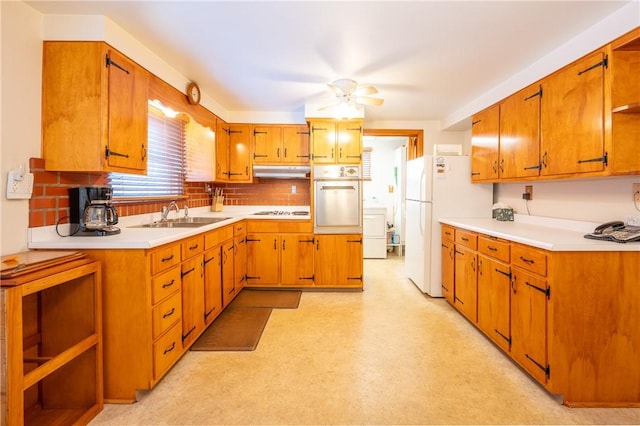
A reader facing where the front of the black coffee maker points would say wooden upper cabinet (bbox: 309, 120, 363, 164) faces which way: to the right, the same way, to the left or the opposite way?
to the right

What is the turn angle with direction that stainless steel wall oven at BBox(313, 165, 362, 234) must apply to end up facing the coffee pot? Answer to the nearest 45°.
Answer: approximately 45° to its right

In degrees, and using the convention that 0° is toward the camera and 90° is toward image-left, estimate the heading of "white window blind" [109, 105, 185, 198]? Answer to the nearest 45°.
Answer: approximately 315°

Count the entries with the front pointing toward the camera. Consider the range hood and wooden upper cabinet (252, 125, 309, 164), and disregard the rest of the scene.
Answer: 2

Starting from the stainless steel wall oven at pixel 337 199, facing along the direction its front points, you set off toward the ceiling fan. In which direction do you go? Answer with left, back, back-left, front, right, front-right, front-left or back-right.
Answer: front

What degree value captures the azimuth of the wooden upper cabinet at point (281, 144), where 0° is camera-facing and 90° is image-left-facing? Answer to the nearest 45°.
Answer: approximately 0°

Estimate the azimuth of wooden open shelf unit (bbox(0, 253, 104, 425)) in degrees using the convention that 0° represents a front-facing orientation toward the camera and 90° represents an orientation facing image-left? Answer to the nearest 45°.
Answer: approximately 315°

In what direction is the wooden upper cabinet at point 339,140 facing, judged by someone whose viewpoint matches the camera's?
facing the viewer

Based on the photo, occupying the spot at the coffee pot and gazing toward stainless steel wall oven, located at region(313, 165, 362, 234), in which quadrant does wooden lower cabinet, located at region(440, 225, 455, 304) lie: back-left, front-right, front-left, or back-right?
front-right

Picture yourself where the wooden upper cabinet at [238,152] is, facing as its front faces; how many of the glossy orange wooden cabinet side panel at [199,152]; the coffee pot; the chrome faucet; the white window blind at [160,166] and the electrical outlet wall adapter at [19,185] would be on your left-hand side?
0

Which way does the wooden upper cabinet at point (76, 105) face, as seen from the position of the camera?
facing the viewer and to the right of the viewer
